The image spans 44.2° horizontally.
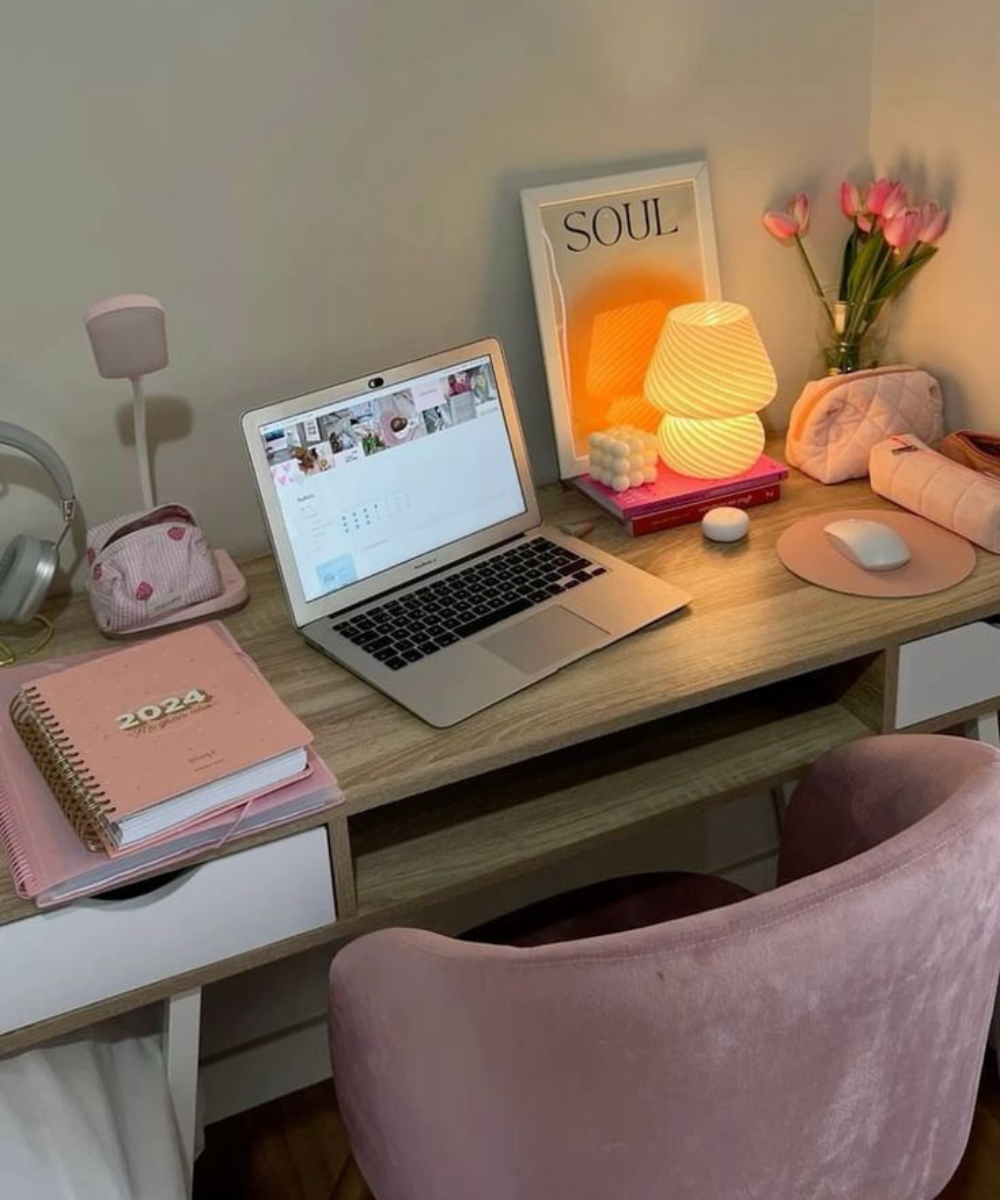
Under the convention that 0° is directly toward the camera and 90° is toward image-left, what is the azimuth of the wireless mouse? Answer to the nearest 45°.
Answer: approximately 135°

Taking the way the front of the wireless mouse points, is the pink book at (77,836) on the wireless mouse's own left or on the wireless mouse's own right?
on the wireless mouse's own left

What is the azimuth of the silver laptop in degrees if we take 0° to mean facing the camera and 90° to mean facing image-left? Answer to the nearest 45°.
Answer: approximately 315°

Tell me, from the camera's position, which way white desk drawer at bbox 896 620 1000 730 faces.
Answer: facing the viewer and to the right of the viewer

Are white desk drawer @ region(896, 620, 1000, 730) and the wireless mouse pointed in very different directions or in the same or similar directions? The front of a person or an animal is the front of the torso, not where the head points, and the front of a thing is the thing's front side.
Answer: very different directions

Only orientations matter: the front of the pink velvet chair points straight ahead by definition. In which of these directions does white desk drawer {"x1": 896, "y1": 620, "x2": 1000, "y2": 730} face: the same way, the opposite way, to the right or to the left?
the opposite way

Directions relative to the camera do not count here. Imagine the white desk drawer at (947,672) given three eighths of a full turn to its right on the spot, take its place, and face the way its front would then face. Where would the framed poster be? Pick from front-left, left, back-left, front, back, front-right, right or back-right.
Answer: front-right

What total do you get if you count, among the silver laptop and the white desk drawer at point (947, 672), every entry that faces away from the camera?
0

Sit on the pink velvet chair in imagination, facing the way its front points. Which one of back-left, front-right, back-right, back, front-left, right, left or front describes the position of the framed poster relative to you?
front-right

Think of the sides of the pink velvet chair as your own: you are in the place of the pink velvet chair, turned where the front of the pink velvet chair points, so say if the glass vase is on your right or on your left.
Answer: on your right

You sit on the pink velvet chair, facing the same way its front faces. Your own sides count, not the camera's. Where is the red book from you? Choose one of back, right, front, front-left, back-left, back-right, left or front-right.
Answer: front-right

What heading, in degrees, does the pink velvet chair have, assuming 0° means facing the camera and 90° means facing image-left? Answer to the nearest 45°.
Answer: approximately 135°
